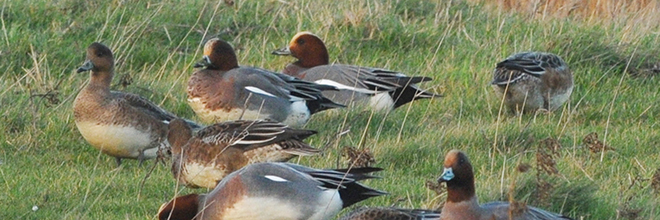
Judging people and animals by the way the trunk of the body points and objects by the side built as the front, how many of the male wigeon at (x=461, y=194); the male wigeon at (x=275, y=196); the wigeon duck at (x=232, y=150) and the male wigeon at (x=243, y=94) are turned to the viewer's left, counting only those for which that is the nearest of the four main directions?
4

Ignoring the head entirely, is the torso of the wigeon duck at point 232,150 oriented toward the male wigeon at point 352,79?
no

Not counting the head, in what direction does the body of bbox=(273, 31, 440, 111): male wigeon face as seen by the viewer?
to the viewer's left

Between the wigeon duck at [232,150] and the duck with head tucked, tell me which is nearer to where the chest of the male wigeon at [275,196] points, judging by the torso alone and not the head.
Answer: the wigeon duck

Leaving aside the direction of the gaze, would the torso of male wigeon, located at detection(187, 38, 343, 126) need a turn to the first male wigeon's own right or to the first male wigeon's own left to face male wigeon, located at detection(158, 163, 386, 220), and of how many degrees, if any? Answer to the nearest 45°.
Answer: approximately 90° to the first male wigeon's own left

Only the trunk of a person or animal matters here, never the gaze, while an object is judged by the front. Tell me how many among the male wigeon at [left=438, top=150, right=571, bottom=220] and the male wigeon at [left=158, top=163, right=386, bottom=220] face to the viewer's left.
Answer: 2

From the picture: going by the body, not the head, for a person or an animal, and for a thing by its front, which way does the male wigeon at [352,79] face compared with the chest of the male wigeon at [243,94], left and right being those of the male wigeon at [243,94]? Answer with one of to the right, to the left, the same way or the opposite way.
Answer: the same way

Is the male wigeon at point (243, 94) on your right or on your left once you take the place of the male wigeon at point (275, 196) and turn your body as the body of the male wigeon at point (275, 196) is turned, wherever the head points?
on your right

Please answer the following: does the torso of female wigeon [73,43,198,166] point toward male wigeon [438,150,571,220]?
no

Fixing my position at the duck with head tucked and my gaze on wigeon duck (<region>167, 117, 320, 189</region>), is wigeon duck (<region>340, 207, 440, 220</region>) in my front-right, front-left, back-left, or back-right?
front-left

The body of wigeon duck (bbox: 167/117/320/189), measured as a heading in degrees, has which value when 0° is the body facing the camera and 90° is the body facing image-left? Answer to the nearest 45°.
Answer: approximately 90°

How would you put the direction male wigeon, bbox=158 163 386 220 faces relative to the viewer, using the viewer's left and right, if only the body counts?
facing to the left of the viewer

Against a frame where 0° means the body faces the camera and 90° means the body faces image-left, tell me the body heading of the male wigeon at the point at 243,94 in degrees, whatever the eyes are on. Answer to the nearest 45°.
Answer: approximately 90°

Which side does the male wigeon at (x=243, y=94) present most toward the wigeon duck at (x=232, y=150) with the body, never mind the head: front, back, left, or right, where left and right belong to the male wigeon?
left

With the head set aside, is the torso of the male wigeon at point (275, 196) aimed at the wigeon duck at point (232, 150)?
no
